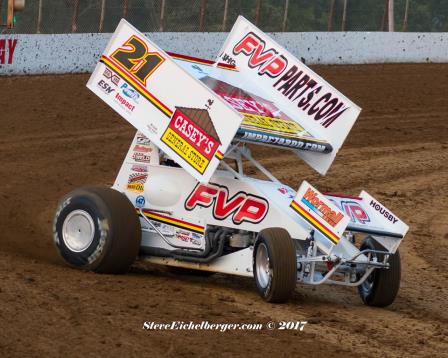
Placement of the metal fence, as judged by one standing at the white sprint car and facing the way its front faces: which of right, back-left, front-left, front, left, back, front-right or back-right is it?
back-left

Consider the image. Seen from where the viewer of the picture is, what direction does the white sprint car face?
facing the viewer and to the right of the viewer

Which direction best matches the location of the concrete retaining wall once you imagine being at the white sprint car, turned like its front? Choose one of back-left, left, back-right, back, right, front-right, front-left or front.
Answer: back-left
